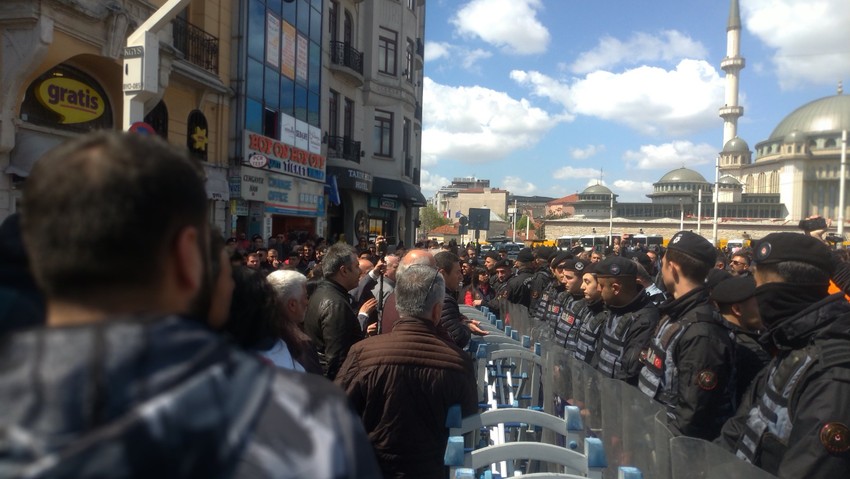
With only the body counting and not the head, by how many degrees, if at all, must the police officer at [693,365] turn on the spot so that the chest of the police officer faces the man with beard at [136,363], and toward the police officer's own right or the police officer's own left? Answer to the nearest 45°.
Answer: approximately 90° to the police officer's own left

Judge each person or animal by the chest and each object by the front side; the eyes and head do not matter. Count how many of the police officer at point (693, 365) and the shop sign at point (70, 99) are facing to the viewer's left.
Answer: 1

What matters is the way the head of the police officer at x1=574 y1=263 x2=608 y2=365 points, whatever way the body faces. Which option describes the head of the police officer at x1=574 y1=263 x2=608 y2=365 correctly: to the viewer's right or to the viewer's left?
to the viewer's left

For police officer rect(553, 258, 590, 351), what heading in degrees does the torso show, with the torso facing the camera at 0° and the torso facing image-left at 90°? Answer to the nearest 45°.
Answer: approximately 45°

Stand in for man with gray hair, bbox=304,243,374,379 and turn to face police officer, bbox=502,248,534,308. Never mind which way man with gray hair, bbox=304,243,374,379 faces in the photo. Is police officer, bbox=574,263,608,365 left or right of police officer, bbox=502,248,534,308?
right

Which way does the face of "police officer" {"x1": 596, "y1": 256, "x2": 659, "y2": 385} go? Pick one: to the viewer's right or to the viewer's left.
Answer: to the viewer's left

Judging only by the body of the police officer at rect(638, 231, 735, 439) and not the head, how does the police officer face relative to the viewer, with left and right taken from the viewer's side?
facing to the left of the viewer

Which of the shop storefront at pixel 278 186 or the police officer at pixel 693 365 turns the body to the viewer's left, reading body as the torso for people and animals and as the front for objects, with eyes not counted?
the police officer

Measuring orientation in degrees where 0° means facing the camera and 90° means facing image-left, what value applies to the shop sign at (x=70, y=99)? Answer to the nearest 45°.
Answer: approximately 315°

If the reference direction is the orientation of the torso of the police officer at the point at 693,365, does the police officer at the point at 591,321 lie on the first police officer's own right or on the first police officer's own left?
on the first police officer's own right

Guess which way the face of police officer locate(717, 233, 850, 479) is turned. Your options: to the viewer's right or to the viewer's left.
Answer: to the viewer's left

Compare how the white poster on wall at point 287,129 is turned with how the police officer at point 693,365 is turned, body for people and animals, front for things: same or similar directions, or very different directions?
very different directions
